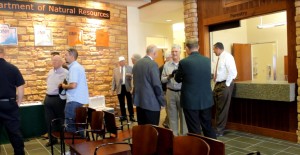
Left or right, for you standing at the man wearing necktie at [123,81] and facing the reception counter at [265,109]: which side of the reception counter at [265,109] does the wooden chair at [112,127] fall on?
right

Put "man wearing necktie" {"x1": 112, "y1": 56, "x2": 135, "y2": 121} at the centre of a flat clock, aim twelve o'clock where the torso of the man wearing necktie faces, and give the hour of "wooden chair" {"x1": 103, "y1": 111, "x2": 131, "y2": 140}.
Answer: The wooden chair is roughly at 12 o'clock from the man wearing necktie.

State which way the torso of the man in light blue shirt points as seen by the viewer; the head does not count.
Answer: to the viewer's left

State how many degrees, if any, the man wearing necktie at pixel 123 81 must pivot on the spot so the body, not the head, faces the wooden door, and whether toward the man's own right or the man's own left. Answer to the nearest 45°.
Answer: approximately 90° to the man's own left

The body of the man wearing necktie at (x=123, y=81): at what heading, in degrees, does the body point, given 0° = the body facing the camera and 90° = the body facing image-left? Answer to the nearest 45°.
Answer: approximately 0°

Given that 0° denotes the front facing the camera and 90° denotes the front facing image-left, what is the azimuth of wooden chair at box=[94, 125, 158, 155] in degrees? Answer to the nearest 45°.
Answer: approximately 135°
